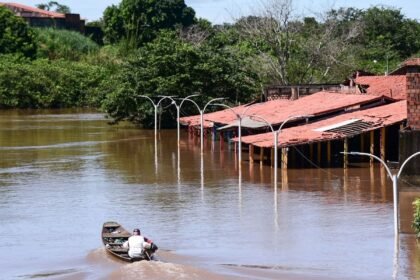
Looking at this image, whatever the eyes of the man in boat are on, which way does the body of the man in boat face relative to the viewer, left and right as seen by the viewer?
facing away from the viewer

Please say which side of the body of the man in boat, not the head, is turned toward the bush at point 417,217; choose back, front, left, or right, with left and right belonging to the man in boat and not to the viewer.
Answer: right
